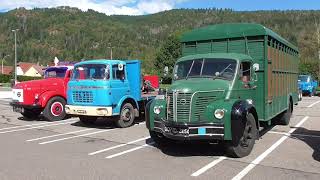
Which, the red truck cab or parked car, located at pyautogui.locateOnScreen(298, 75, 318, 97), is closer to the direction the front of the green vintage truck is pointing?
the red truck cab

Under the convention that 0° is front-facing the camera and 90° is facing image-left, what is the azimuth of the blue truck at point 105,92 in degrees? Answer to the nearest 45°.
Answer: approximately 45°

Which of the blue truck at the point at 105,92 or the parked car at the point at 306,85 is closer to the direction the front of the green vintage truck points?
the blue truck

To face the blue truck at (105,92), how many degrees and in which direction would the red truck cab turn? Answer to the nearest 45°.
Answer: approximately 90° to its left

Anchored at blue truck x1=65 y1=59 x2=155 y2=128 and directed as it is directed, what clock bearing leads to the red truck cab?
The red truck cab is roughly at 3 o'clock from the blue truck.

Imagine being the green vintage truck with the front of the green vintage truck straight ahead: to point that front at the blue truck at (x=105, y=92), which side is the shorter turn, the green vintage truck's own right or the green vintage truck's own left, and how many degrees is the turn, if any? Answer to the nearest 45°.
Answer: approximately 90° to the green vintage truck's own right

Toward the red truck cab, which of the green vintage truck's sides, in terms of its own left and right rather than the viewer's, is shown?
right

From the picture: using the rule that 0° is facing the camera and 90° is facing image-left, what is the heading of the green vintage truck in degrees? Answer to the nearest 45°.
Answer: approximately 45°

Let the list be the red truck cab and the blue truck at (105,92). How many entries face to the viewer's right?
0

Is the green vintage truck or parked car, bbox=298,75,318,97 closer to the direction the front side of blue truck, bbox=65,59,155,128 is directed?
the green vintage truck
